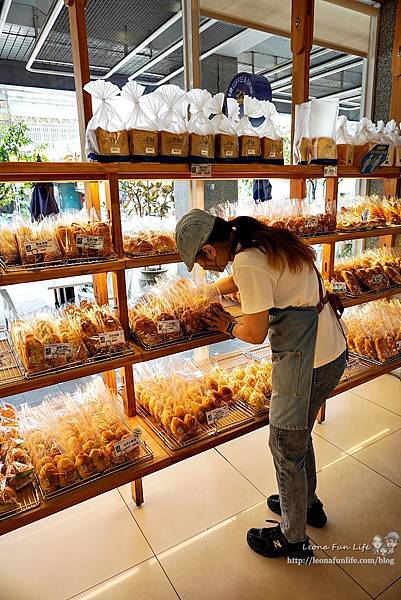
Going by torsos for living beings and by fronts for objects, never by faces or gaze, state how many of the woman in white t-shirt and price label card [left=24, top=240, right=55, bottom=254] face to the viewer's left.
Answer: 1

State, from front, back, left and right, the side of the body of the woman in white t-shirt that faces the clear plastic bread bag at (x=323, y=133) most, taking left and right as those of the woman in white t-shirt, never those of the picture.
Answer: right

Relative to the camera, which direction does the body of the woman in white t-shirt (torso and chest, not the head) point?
to the viewer's left

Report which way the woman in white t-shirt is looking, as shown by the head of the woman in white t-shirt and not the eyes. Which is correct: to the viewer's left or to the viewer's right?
to the viewer's left

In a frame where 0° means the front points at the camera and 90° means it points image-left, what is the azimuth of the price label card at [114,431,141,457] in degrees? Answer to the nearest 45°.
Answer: approximately 315°

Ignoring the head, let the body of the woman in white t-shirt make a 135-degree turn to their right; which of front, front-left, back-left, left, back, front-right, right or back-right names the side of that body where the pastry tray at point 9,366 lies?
back-left

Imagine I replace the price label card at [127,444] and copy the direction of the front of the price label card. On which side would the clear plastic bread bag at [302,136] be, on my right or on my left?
on my left
